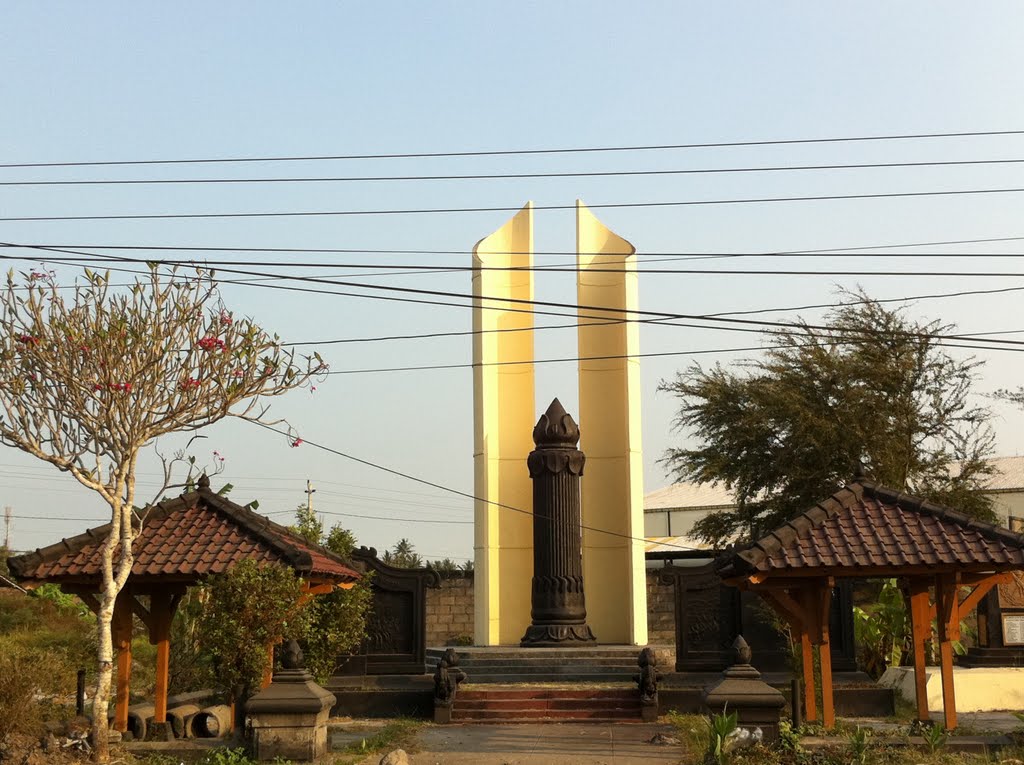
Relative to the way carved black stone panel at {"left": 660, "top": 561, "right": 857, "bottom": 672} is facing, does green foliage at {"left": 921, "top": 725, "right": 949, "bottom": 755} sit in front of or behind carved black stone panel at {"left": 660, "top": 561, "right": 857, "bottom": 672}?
in front

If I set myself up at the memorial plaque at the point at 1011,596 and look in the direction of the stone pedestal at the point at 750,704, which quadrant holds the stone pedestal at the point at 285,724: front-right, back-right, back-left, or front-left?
front-right

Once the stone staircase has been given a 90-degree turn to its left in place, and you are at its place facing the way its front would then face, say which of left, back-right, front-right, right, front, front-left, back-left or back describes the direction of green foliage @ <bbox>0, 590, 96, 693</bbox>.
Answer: back-left

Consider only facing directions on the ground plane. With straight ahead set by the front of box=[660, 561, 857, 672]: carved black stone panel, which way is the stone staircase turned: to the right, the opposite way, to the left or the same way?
the same way

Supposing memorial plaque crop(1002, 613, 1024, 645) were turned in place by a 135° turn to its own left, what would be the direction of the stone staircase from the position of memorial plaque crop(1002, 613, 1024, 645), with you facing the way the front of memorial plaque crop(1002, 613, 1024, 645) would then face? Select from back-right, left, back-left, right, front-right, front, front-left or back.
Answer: back

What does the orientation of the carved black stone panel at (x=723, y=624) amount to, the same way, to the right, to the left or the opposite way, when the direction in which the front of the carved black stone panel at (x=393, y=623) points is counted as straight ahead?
the same way

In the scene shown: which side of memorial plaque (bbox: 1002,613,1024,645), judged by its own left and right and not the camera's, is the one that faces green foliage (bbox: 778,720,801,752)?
front

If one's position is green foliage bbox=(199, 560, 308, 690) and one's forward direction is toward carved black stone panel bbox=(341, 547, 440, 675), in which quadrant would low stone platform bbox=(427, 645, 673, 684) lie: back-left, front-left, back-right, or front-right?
front-right

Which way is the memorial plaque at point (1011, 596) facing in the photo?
toward the camera

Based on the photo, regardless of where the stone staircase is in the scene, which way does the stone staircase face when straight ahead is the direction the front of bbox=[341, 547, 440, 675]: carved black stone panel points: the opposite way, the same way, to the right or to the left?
the same way

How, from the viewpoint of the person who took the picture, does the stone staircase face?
facing the viewer

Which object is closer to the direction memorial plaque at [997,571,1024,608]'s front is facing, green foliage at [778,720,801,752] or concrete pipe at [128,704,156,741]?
the green foliage

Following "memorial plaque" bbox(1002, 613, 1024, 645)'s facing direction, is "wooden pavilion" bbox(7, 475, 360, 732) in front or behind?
in front

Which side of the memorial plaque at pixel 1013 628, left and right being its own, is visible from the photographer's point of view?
front

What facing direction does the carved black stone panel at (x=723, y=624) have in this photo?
toward the camera

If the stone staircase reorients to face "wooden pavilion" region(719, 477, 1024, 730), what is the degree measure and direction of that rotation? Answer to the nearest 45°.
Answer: approximately 45° to its left
